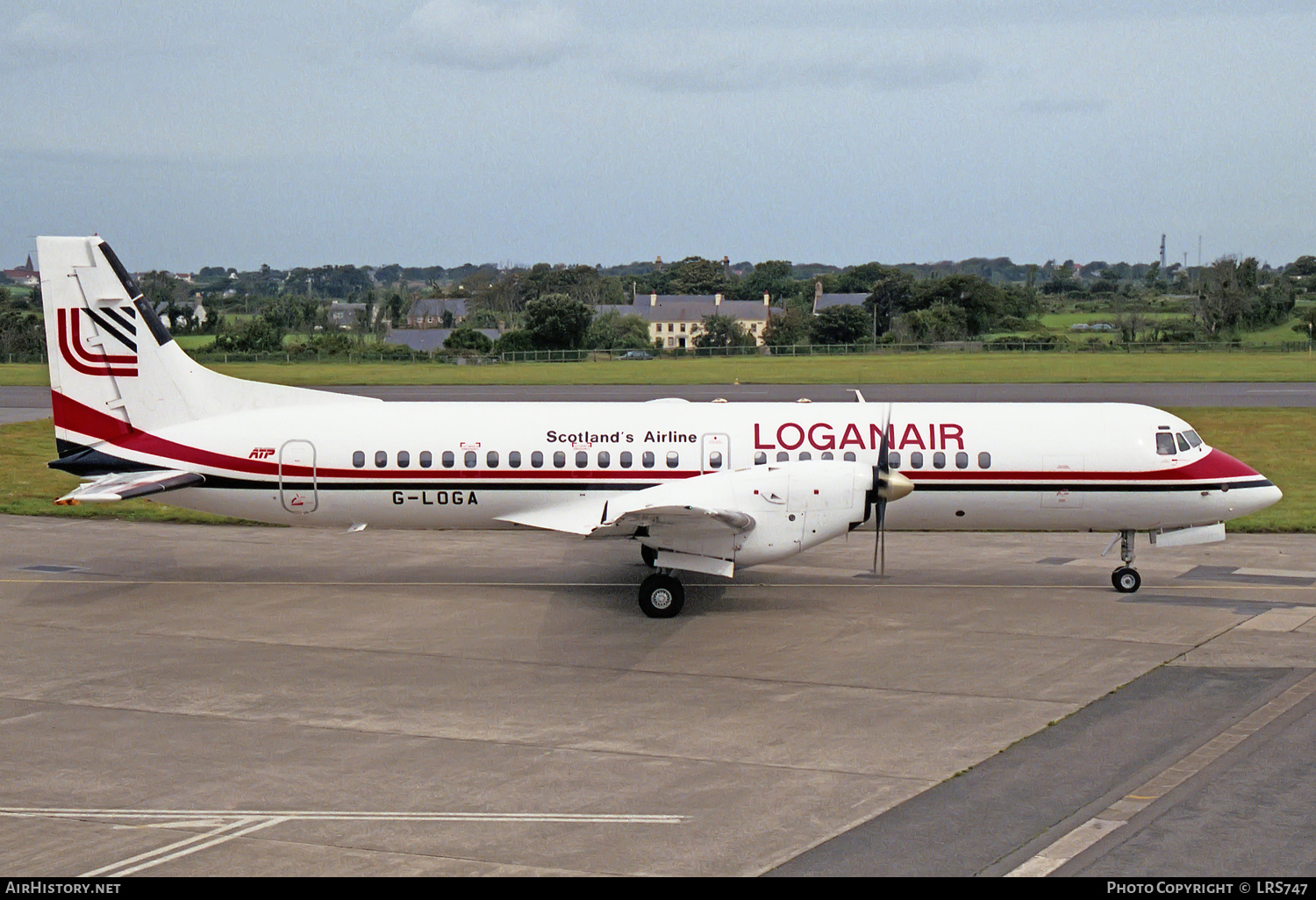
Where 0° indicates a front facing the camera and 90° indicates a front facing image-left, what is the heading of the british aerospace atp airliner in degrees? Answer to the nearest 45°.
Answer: approximately 270°
